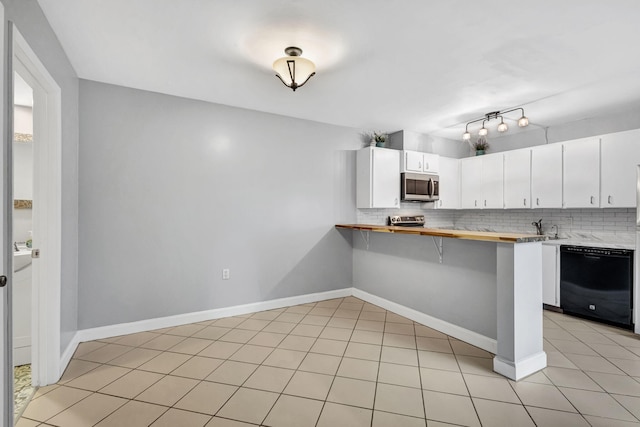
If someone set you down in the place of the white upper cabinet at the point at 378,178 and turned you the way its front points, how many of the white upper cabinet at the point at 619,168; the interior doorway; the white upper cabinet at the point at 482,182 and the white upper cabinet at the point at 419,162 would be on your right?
1

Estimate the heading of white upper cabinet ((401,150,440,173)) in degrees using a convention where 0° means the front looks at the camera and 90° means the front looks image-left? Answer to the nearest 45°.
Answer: approximately 315°

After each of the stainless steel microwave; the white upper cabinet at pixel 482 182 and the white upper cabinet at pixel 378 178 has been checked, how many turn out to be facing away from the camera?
0

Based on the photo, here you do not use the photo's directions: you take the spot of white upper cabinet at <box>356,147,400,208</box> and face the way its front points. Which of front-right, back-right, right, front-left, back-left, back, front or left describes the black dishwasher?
front-left

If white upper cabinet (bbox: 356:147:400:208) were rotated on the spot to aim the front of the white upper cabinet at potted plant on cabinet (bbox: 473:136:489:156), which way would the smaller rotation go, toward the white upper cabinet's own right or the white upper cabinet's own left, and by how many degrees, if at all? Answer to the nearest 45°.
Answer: approximately 90° to the white upper cabinet's own left

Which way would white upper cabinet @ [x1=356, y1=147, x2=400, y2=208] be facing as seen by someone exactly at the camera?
facing the viewer and to the right of the viewer

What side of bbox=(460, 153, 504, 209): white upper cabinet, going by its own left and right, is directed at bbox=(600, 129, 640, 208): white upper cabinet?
left

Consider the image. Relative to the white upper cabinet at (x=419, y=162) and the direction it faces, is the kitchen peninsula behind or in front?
in front

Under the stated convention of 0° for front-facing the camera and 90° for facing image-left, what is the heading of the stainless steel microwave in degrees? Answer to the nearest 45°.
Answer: approximately 315°

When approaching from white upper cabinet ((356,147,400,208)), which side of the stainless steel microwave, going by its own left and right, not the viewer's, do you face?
right

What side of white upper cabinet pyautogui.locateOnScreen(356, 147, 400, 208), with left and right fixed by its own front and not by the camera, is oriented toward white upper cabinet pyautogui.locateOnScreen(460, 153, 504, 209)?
left

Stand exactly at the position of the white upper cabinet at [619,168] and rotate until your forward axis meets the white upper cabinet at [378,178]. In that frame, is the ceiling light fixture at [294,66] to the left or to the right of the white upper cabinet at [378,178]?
left

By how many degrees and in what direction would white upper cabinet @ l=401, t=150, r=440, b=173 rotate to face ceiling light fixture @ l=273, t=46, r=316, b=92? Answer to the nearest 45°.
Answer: approximately 45° to its right

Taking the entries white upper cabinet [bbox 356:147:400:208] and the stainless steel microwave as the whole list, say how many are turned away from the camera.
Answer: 0

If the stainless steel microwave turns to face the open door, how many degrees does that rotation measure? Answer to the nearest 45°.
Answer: approximately 90° to its right

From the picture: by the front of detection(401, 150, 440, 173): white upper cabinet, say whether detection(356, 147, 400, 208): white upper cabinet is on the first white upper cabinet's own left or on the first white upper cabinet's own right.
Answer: on the first white upper cabinet's own right
